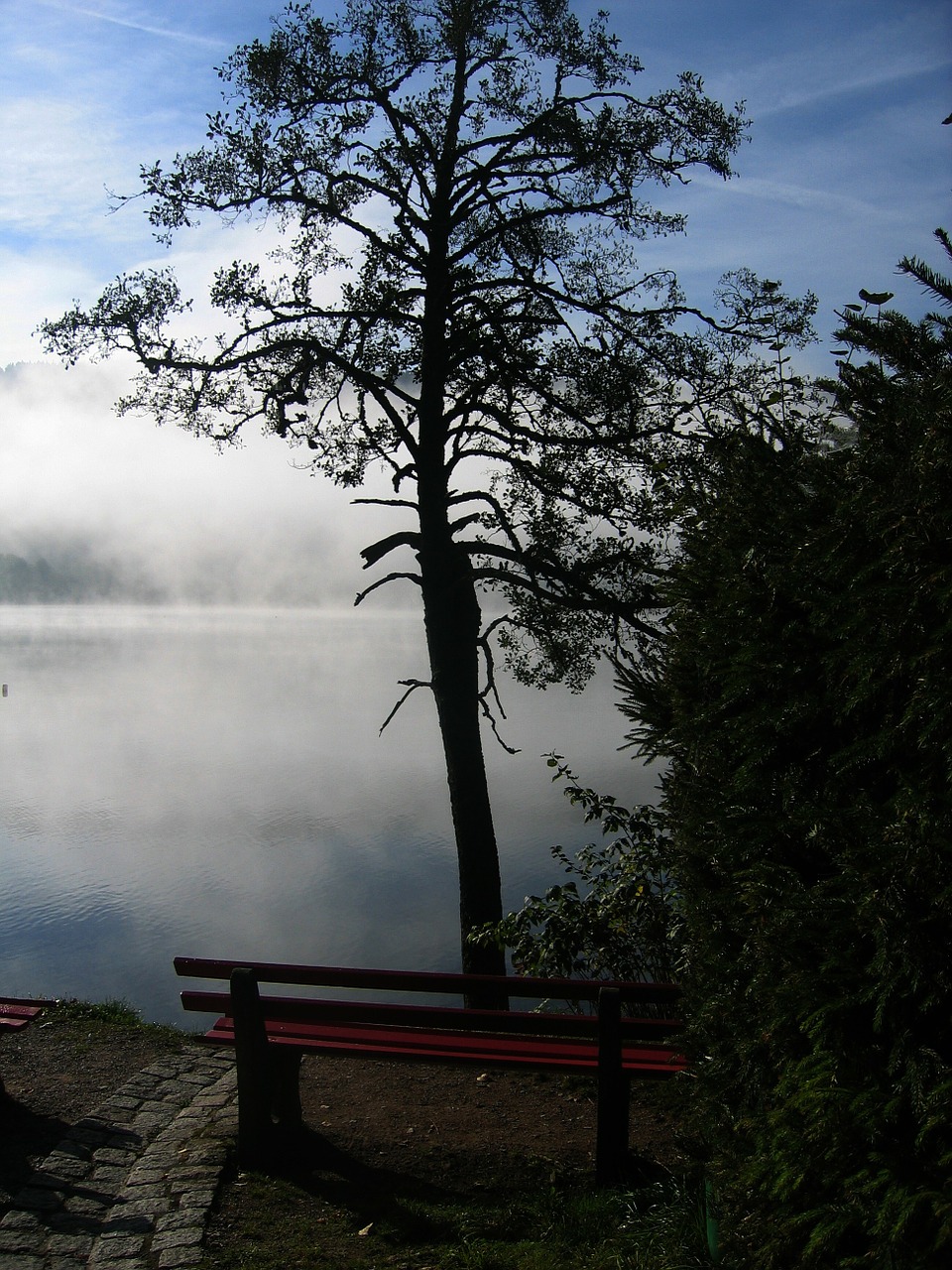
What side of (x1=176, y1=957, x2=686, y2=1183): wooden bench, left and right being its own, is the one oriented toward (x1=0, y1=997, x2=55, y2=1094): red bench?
left

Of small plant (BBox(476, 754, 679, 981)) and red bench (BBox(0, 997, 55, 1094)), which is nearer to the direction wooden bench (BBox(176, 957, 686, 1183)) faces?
the small plant

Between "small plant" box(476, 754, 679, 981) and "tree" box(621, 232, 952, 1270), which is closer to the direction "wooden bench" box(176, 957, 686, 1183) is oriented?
the small plant

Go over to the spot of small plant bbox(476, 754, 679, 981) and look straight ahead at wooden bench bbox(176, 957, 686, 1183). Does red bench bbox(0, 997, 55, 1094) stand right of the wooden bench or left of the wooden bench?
right

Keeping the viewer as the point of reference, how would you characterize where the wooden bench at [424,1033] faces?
facing away from the viewer

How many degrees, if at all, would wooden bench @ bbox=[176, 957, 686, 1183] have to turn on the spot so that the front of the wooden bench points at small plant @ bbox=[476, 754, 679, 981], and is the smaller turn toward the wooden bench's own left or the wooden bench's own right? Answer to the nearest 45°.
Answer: approximately 45° to the wooden bench's own right
